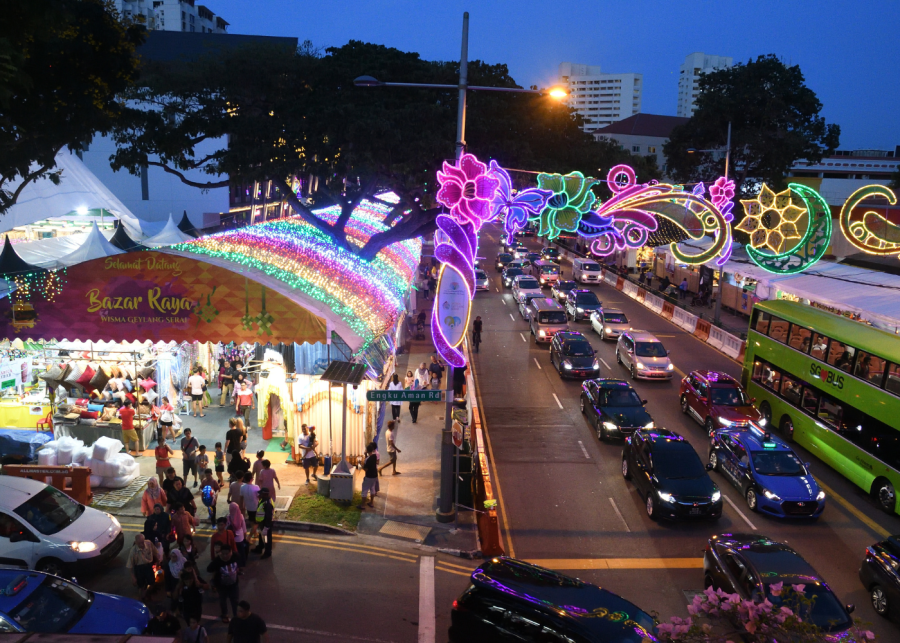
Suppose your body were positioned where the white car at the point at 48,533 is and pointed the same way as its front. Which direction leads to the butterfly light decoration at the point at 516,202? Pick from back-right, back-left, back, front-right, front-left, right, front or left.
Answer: front-left

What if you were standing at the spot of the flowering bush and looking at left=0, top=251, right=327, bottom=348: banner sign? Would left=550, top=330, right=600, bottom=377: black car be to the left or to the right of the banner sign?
right

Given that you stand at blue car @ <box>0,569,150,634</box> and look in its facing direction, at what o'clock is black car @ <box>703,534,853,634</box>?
The black car is roughly at 11 o'clock from the blue car.

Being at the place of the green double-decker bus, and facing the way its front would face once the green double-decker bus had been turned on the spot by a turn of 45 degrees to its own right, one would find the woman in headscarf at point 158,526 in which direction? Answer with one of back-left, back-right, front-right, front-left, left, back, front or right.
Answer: front-right

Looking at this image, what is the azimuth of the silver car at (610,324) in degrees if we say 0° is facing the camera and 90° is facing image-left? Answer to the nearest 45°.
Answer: approximately 315°

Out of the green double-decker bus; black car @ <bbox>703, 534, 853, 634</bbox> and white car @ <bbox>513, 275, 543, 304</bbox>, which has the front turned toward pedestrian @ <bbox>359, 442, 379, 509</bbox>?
the white car

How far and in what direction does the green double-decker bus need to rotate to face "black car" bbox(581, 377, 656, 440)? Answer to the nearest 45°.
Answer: approximately 135° to its right

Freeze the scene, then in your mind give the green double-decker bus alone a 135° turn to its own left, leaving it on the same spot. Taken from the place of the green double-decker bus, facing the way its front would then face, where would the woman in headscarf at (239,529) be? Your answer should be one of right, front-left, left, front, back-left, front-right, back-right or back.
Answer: back-left

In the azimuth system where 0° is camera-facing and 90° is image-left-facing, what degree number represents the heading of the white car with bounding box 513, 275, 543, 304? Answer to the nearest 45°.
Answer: approximately 0°

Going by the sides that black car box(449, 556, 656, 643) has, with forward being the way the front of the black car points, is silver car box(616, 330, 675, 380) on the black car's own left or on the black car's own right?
on the black car's own left
